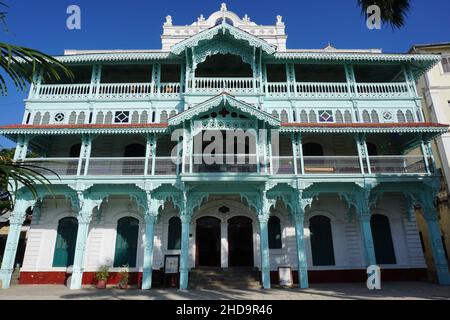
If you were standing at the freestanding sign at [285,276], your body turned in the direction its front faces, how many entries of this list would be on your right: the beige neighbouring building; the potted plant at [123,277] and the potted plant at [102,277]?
2

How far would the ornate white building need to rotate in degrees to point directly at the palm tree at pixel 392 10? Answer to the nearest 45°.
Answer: approximately 45° to its left

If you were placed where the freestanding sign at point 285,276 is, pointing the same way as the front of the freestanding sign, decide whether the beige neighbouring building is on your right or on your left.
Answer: on your left

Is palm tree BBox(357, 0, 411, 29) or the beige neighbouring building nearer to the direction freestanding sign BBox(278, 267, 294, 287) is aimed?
the palm tree

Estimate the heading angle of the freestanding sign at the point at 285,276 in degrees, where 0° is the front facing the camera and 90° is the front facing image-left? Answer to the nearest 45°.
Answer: approximately 0°
